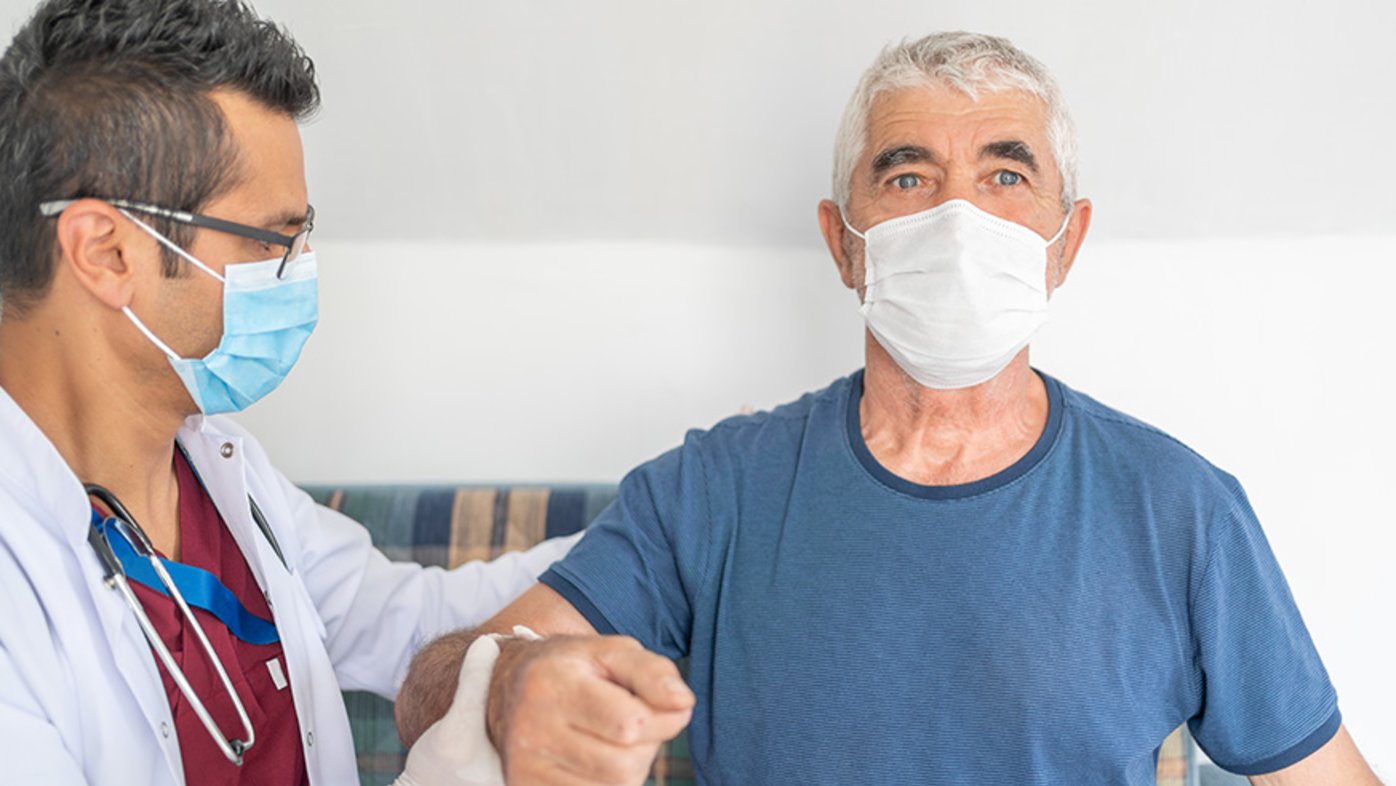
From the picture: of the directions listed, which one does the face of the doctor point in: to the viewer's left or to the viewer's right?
to the viewer's right

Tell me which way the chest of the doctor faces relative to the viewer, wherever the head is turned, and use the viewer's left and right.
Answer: facing the viewer and to the right of the viewer

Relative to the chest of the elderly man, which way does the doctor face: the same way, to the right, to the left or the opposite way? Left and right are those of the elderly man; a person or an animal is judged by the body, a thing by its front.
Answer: to the left

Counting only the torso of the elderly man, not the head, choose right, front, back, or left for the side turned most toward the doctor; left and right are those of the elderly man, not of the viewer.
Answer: right

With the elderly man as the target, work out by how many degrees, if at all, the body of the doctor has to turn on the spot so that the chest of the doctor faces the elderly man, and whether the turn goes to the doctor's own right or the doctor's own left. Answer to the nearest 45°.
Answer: approximately 45° to the doctor's own left

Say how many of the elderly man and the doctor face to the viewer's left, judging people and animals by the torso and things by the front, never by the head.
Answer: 0

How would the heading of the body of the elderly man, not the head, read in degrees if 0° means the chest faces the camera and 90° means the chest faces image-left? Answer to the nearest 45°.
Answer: approximately 0°
